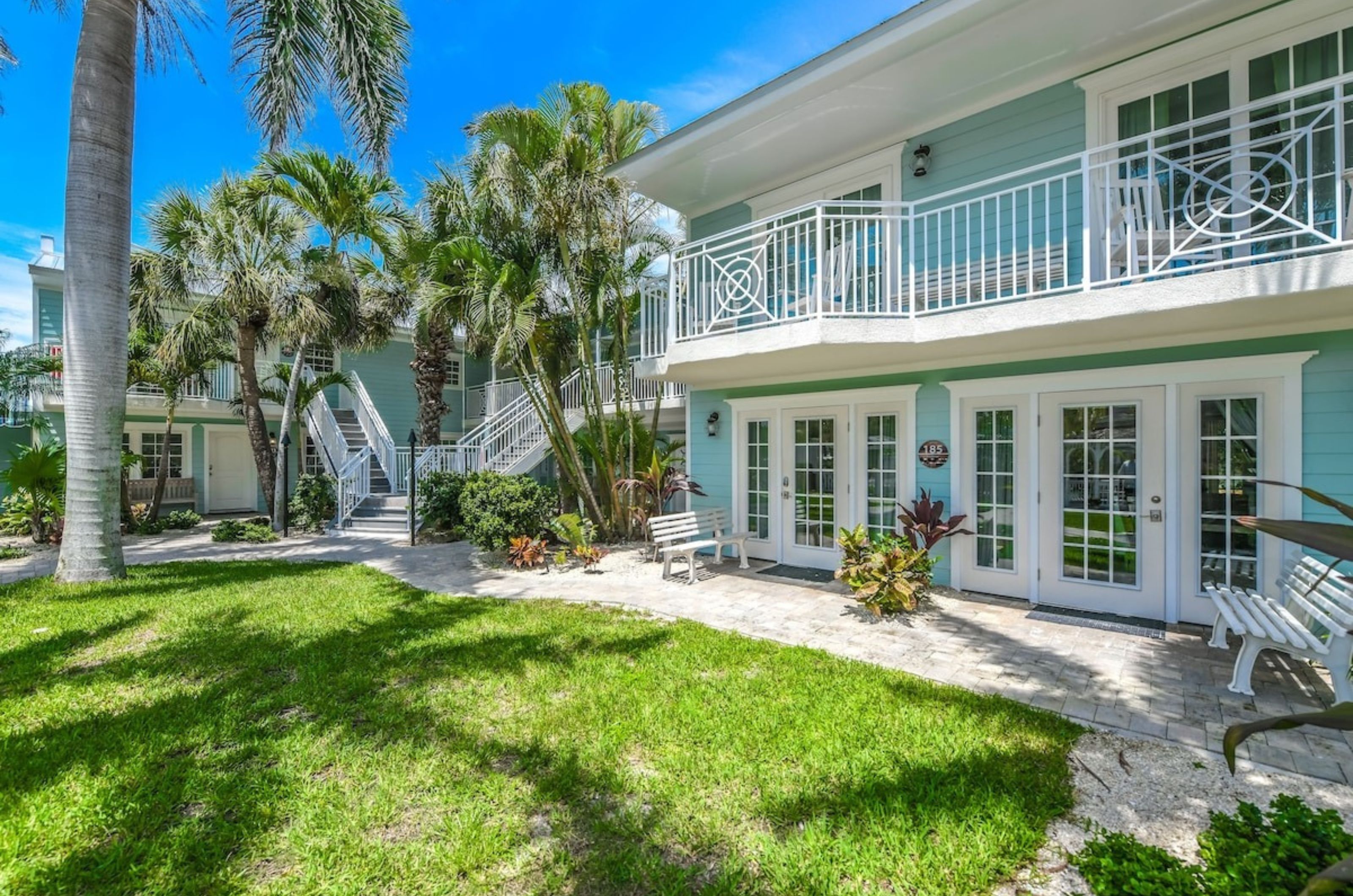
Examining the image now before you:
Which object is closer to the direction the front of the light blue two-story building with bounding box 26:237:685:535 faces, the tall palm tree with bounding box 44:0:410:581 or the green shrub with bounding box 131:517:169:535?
the tall palm tree

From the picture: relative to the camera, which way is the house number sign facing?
toward the camera

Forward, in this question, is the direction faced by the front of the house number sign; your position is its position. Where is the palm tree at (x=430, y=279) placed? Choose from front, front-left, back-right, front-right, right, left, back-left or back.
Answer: right

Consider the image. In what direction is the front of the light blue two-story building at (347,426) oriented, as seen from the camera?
facing the viewer

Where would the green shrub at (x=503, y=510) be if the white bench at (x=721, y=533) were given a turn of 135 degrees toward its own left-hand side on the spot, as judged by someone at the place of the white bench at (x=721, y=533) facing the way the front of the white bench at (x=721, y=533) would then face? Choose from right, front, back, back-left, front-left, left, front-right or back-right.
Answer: left

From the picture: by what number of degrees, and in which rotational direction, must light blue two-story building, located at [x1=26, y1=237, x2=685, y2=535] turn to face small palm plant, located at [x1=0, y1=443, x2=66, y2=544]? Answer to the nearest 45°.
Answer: approximately 45° to its right

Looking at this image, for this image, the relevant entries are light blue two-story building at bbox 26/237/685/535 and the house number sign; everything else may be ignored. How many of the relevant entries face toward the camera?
2

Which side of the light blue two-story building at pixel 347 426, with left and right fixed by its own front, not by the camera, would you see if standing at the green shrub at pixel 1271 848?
front

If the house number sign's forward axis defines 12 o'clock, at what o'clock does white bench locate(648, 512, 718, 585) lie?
The white bench is roughly at 3 o'clock from the house number sign.

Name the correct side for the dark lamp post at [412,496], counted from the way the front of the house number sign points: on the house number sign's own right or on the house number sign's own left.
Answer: on the house number sign's own right

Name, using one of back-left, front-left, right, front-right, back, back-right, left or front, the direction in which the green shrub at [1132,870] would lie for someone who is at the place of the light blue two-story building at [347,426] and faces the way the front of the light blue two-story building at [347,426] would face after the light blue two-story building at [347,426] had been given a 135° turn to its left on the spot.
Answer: back-right
